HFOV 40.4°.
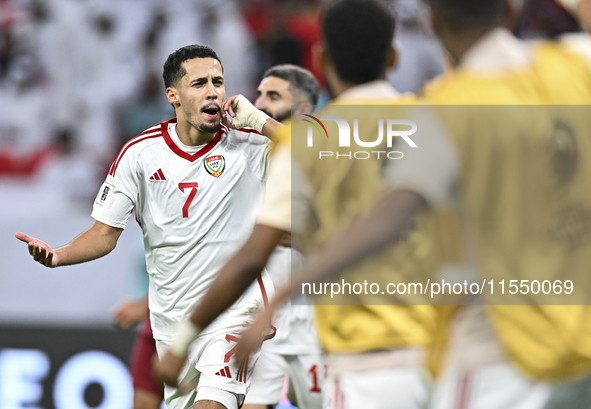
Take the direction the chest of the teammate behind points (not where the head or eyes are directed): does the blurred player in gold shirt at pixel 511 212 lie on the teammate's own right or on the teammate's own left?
on the teammate's own left

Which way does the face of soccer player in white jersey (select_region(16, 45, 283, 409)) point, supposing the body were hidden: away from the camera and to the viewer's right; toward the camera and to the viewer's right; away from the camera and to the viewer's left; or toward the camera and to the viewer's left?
toward the camera and to the viewer's right

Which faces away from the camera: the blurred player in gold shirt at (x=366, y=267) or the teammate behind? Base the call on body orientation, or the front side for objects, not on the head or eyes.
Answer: the blurred player in gold shirt

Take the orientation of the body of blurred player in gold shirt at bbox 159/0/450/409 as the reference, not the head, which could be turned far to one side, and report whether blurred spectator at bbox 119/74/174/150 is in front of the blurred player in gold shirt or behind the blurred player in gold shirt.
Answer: in front

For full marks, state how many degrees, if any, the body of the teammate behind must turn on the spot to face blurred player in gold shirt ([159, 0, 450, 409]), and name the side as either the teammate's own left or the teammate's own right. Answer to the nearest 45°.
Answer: approximately 45° to the teammate's own left

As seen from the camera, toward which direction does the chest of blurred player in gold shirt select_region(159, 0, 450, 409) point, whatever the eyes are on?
away from the camera

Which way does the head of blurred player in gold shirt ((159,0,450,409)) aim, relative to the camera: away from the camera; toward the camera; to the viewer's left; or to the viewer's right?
away from the camera

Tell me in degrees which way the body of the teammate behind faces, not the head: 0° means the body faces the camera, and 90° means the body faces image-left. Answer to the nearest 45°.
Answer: approximately 45°

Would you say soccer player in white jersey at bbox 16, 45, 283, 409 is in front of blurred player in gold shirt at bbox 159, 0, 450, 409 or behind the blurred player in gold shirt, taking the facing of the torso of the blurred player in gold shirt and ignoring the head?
in front

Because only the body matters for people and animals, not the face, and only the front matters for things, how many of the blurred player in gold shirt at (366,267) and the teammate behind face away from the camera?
1

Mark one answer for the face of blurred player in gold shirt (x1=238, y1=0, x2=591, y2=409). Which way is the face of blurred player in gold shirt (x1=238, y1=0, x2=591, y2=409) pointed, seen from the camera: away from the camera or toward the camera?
away from the camera

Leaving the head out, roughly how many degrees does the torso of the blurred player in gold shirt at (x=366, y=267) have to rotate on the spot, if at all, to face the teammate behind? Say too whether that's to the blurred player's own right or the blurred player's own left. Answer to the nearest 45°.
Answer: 0° — they already face them
